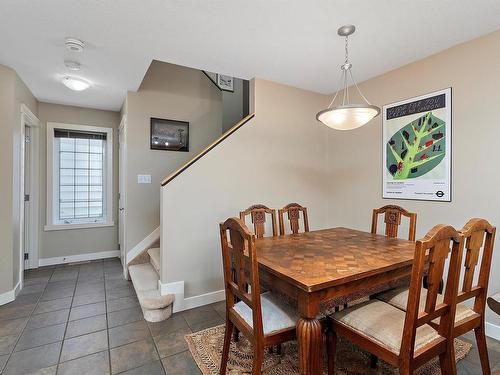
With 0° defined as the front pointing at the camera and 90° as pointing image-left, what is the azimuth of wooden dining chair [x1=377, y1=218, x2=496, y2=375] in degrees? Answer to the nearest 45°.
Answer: approximately 135°

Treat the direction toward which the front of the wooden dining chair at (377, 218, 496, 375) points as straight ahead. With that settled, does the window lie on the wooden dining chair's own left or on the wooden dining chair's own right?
on the wooden dining chair's own left

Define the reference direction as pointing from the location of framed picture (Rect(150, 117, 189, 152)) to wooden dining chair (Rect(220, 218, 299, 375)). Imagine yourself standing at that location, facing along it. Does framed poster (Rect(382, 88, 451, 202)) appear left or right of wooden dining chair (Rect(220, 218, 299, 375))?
left

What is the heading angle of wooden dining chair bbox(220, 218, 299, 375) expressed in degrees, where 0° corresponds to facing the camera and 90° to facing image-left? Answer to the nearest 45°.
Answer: approximately 225°

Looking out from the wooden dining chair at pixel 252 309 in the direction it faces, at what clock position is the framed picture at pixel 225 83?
The framed picture is roughly at 10 o'clock from the wooden dining chair.

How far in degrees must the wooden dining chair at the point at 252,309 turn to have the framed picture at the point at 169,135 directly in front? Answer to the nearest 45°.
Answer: approximately 90° to its left

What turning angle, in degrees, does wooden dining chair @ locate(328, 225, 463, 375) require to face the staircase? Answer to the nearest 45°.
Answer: approximately 45° to its left

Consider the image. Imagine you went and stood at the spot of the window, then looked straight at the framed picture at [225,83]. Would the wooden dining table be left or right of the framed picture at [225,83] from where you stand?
right

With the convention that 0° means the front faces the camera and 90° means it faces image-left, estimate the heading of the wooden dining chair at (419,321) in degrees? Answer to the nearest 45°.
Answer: approximately 135°
